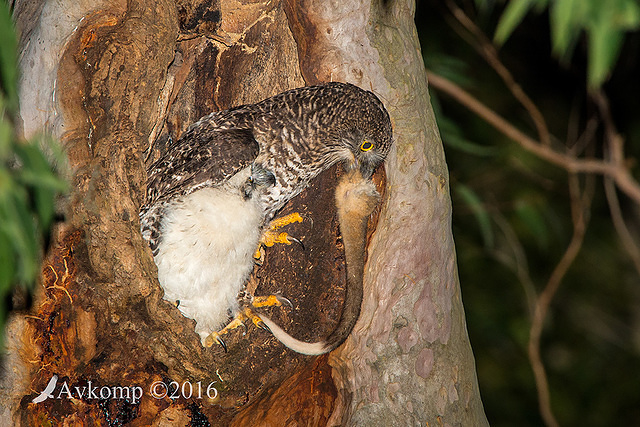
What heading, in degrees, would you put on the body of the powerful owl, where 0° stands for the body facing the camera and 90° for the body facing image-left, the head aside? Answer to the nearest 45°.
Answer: approximately 270°
